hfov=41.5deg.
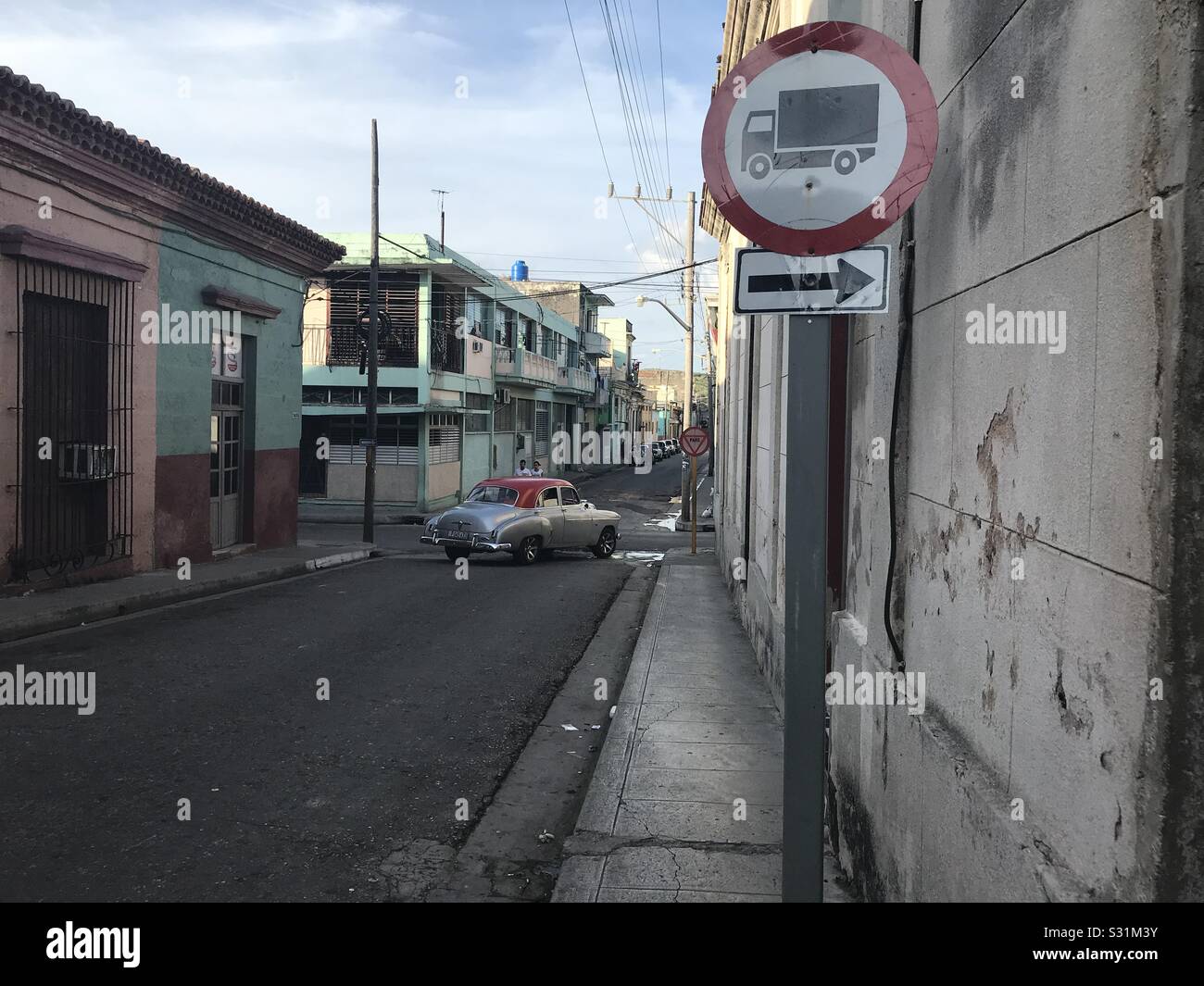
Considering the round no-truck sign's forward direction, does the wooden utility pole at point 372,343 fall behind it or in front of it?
behind

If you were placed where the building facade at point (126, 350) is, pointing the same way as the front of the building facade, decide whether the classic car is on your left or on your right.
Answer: on your left

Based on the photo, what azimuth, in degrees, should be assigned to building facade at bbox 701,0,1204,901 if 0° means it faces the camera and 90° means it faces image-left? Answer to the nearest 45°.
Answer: approximately 90°

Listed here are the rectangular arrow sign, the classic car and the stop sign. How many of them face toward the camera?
2

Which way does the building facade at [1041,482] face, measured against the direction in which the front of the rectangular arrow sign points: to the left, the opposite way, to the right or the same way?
to the right

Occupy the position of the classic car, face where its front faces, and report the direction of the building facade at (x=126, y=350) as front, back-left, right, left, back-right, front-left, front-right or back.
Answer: back

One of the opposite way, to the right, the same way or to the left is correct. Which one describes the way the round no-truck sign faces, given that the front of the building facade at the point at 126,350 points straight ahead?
to the right

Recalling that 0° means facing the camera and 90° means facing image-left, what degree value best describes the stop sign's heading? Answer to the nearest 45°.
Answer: approximately 0°

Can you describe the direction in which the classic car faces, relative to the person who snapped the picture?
facing away from the viewer and to the right of the viewer

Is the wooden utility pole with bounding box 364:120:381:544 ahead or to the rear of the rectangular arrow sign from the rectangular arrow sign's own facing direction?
to the rear

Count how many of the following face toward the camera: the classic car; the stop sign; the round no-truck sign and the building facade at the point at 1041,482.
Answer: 2
